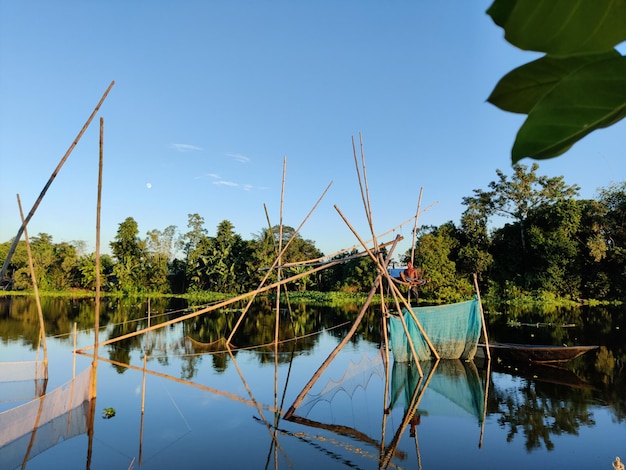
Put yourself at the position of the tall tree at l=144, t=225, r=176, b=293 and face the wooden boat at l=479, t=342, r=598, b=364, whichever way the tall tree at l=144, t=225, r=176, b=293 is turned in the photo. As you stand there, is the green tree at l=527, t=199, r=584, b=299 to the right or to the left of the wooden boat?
left
